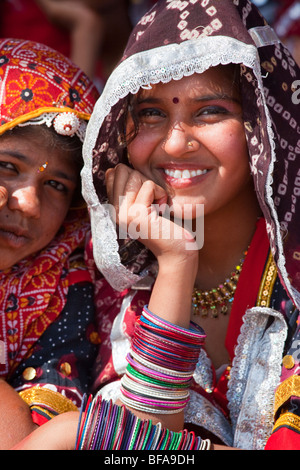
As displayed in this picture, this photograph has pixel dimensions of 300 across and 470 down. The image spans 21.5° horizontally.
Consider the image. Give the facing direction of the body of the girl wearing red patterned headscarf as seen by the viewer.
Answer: toward the camera
